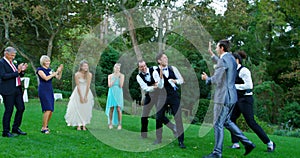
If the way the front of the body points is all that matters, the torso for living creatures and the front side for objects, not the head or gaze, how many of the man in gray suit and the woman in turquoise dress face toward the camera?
1

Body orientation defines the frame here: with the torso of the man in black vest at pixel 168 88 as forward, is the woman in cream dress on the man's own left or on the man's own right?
on the man's own right

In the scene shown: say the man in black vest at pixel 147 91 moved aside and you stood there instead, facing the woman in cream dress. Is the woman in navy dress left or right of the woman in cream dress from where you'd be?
left

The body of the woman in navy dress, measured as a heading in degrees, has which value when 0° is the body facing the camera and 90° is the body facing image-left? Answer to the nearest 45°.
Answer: approximately 315°

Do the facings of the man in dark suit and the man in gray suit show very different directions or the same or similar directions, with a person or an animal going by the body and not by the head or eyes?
very different directions

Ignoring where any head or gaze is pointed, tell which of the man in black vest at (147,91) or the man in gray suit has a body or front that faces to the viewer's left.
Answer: the man in gray suit

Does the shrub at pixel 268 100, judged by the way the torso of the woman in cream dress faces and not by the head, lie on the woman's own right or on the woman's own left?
on the woman's own left
